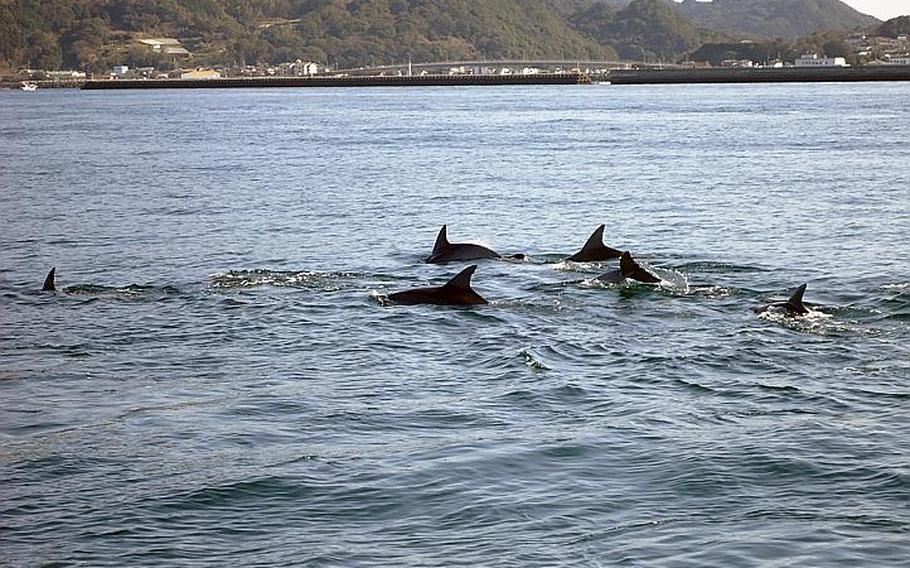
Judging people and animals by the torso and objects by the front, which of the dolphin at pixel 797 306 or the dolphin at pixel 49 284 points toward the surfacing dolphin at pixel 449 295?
the dolphin at pixel 797 306

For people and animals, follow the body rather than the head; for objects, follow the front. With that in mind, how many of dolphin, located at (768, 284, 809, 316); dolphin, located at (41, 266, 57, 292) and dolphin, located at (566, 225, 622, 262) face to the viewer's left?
3

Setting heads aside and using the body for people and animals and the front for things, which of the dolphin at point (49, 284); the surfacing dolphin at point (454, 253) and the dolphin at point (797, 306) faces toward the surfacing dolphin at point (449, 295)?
the dolphin at point (797, 306)

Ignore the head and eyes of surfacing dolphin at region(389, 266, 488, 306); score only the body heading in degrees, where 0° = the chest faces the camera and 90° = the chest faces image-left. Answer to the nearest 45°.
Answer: approximately 90°

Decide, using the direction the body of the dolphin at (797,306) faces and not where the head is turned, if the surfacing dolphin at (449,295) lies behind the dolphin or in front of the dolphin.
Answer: in front

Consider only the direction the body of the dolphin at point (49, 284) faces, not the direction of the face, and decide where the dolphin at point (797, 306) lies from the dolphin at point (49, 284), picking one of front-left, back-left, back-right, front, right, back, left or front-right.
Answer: back-left

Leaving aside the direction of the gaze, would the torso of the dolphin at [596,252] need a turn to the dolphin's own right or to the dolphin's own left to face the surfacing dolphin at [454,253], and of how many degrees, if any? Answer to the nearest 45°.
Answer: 0° — it already faces it

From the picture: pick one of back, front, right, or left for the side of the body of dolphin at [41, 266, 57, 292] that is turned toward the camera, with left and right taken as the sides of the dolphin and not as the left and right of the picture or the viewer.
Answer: left

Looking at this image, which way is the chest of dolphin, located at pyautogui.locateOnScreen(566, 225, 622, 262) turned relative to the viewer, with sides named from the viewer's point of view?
facing to the left of the viewer

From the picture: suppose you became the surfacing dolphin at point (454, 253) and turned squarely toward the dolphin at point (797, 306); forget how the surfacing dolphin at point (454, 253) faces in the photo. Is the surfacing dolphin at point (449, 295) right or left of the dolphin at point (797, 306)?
right

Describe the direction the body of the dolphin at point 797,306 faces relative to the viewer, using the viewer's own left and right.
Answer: facing to the left of the viewer
